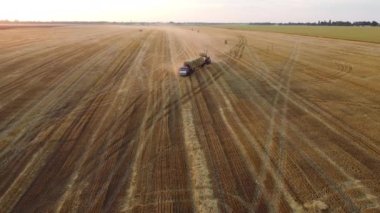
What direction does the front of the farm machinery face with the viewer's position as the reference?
facing the viewer and to the left of the viewer
